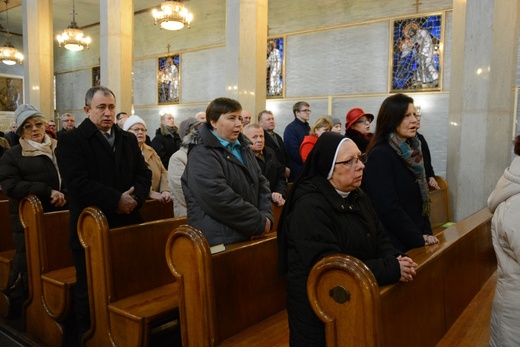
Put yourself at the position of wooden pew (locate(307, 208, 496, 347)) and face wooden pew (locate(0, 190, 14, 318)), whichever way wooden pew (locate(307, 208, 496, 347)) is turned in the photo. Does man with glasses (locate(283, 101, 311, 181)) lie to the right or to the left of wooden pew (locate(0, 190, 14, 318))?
right

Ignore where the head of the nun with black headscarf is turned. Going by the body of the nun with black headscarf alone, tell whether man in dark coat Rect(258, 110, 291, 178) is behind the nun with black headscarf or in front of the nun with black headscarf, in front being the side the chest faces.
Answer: behind

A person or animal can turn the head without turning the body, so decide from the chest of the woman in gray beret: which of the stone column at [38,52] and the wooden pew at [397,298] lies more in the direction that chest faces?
the wooden pew

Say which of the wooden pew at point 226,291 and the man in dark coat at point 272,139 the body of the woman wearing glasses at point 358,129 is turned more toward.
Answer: the wooden pew
